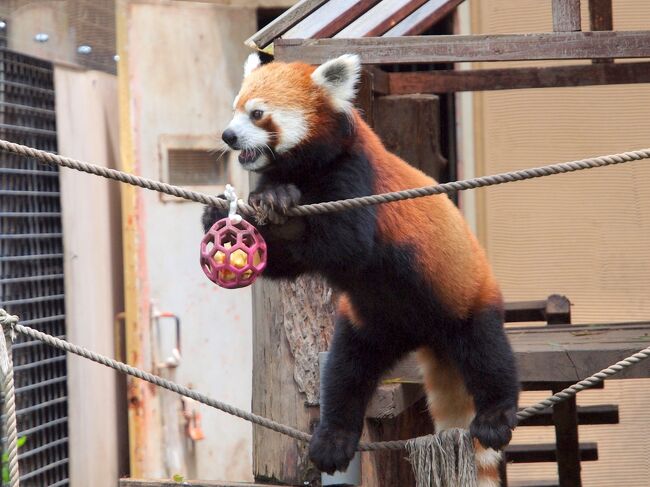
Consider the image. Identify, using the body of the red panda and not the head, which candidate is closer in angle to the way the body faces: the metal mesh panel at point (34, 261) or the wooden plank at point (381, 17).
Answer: the metal mesh panel

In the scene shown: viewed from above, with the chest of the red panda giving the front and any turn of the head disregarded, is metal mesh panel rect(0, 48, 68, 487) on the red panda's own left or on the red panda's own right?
on the red panda's own right

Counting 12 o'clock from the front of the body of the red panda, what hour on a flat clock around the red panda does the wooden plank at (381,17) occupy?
The wooden plank is roughly at 3 o'clock from the red panda.

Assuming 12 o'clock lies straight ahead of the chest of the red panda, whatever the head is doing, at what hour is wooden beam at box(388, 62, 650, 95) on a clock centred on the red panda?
The wooden beam is roughly at 4 o'clock from the red panda.

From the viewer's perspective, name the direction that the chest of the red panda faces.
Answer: to the viewer's left
